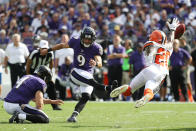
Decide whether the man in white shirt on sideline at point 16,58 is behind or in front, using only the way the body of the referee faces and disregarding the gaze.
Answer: behind

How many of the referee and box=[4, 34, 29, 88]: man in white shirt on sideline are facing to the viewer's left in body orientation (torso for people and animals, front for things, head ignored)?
0

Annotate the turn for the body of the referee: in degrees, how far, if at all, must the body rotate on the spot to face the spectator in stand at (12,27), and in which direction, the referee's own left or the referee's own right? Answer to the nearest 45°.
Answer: approximately 135° to the referee's own left

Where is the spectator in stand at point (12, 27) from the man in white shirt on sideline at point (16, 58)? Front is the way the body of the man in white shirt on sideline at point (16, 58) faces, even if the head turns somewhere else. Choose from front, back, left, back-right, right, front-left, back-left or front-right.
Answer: back

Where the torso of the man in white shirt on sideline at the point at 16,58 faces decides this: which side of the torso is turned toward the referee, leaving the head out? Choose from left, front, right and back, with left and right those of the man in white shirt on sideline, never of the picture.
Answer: front

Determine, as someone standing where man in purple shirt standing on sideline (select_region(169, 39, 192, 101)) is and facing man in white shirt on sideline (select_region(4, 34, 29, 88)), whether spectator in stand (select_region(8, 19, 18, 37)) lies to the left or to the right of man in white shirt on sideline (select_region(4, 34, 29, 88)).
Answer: right

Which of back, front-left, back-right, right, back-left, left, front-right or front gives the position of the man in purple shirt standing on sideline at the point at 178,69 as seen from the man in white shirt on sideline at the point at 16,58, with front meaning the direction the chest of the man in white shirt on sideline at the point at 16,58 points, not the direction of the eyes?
left

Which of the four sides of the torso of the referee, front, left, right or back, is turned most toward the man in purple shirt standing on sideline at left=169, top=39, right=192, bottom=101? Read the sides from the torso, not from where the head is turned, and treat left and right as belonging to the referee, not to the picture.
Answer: left

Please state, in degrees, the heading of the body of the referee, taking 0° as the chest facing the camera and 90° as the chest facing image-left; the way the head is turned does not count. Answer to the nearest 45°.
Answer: approximately 315°

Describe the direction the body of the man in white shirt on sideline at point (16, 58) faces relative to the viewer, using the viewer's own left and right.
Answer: facing the viewer
